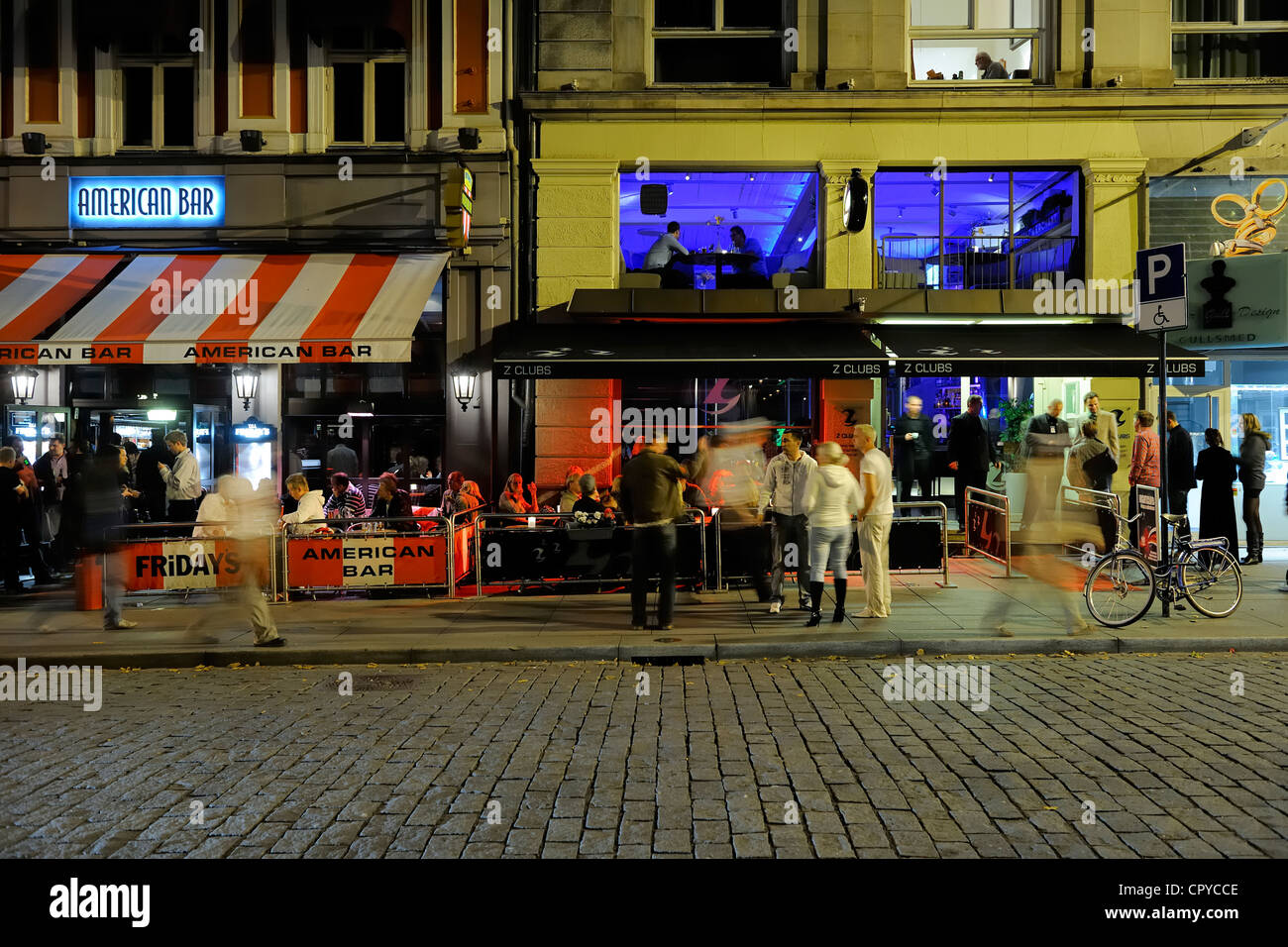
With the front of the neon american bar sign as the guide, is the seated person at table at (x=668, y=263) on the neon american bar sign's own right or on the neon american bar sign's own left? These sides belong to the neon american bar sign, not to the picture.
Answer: on the neon american bar sign's own left

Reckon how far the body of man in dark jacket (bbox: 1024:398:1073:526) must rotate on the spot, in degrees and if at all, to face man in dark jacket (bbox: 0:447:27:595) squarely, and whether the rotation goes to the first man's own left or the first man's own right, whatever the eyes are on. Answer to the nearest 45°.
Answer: approximately 90° to the first man's own right

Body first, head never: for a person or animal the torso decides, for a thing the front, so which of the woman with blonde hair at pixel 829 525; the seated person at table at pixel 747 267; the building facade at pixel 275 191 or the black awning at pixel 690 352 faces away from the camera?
the woman with blonde hair

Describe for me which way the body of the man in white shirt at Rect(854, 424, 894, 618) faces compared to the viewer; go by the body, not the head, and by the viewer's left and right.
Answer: facing to the left of the viewer

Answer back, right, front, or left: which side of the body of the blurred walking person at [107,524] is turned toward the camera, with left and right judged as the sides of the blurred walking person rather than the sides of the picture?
right

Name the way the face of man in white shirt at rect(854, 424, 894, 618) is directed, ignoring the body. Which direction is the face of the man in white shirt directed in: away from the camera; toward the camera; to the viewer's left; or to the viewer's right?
to the viewer's left

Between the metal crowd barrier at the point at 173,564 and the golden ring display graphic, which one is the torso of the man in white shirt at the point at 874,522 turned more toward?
the metal crowd barrier

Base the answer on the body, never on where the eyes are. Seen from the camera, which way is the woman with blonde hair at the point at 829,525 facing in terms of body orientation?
away from the camera
